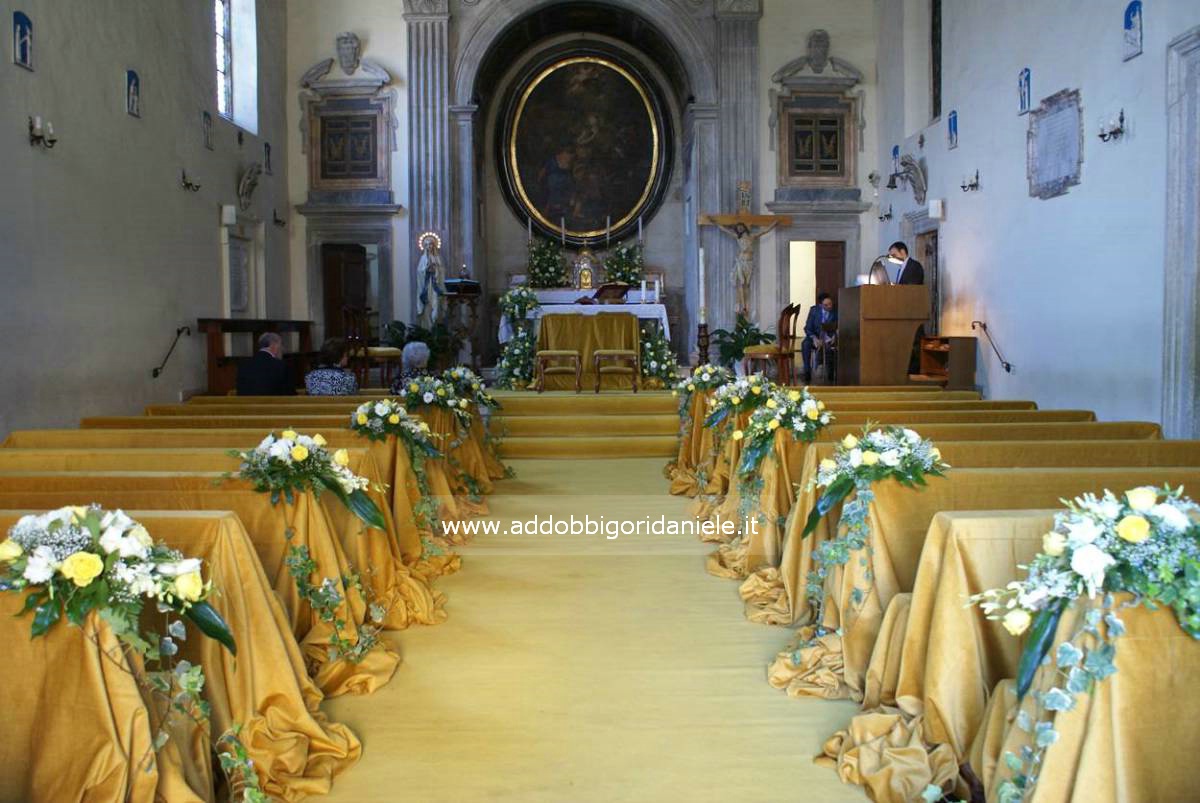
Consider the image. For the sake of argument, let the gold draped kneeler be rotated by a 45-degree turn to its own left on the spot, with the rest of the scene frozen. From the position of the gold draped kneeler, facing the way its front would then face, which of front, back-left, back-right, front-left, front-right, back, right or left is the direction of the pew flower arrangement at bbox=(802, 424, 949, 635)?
front-right

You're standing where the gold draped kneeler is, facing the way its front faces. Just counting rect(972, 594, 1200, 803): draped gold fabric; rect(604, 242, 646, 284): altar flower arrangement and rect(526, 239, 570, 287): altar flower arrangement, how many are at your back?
2

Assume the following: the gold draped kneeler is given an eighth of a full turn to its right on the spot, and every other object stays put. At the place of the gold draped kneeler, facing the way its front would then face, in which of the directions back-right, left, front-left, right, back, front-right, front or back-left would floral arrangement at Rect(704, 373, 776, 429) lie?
front-left

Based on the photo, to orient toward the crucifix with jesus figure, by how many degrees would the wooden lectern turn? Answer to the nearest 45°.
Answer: approximately 135° to its right

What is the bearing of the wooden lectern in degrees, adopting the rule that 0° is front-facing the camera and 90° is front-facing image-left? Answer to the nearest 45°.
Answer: approximately 45°

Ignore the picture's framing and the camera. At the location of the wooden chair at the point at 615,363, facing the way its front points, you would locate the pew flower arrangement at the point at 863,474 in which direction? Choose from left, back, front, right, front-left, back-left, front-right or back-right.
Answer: back

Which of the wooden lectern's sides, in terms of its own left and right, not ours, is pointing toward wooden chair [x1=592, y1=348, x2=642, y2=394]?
right

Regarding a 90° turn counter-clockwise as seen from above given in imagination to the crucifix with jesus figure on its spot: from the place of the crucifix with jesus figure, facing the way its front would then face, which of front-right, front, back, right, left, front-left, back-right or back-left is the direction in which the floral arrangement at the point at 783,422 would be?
right

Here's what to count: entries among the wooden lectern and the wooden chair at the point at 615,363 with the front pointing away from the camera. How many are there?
1

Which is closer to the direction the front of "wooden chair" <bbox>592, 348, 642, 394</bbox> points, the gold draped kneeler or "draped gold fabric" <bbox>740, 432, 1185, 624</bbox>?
the gold draped kneeler

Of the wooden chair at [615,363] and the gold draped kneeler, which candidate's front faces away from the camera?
the wooden chair

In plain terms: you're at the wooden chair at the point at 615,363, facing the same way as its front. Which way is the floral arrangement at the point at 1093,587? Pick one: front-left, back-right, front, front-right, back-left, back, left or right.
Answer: back

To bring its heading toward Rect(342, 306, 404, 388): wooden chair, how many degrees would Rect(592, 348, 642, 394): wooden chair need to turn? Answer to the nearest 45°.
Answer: approximately 90° to its left

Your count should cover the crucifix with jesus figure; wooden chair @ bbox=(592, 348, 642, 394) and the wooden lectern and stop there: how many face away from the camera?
1

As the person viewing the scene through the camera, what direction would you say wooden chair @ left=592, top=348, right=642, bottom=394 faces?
facing away from the viewer
